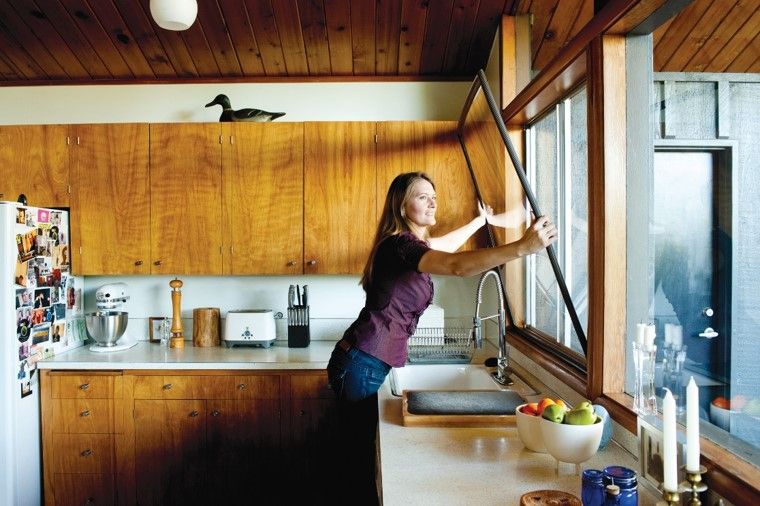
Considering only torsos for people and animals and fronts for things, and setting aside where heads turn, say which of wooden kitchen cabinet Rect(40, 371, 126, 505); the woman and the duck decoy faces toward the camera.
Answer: the wooden kitchen cabinet

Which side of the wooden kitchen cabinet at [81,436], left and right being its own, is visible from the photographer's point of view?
front

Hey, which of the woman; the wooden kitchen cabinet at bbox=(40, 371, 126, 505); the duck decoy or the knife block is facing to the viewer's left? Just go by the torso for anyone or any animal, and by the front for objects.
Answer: the duck decoy

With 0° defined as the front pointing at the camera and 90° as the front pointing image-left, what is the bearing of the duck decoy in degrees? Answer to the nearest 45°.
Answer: approximately 90°

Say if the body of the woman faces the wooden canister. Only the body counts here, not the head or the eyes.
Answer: no

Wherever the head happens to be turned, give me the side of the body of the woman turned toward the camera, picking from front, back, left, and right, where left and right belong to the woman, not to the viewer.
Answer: right

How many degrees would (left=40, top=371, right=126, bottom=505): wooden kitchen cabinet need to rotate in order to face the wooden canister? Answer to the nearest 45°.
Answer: approximately 90° to its left

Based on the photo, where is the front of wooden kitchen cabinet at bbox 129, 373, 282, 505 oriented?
toward the camera

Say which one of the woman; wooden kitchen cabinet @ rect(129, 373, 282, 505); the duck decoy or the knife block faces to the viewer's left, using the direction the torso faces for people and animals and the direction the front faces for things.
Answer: the duck decoy

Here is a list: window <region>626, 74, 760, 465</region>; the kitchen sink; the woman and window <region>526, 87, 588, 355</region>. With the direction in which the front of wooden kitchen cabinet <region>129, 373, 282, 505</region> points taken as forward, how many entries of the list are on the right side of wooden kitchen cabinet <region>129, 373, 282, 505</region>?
0

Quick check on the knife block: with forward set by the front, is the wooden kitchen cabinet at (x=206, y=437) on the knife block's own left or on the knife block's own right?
on the knife block's own right

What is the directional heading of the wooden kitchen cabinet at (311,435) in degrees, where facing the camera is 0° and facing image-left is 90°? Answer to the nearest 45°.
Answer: approximately 0°

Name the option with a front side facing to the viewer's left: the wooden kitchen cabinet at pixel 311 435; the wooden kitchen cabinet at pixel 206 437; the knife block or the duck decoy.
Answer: the duck decoy

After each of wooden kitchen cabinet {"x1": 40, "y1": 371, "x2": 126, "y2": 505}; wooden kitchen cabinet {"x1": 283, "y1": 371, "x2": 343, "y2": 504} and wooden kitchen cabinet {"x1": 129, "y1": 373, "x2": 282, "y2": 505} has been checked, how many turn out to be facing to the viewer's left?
0

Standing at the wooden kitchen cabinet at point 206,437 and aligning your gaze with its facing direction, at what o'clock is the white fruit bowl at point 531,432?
The white fruit bowl is roughly at 11 o'clock from the wooden kitchen cabinet.

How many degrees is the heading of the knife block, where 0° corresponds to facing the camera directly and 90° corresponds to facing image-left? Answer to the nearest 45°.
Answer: approximately 0°
